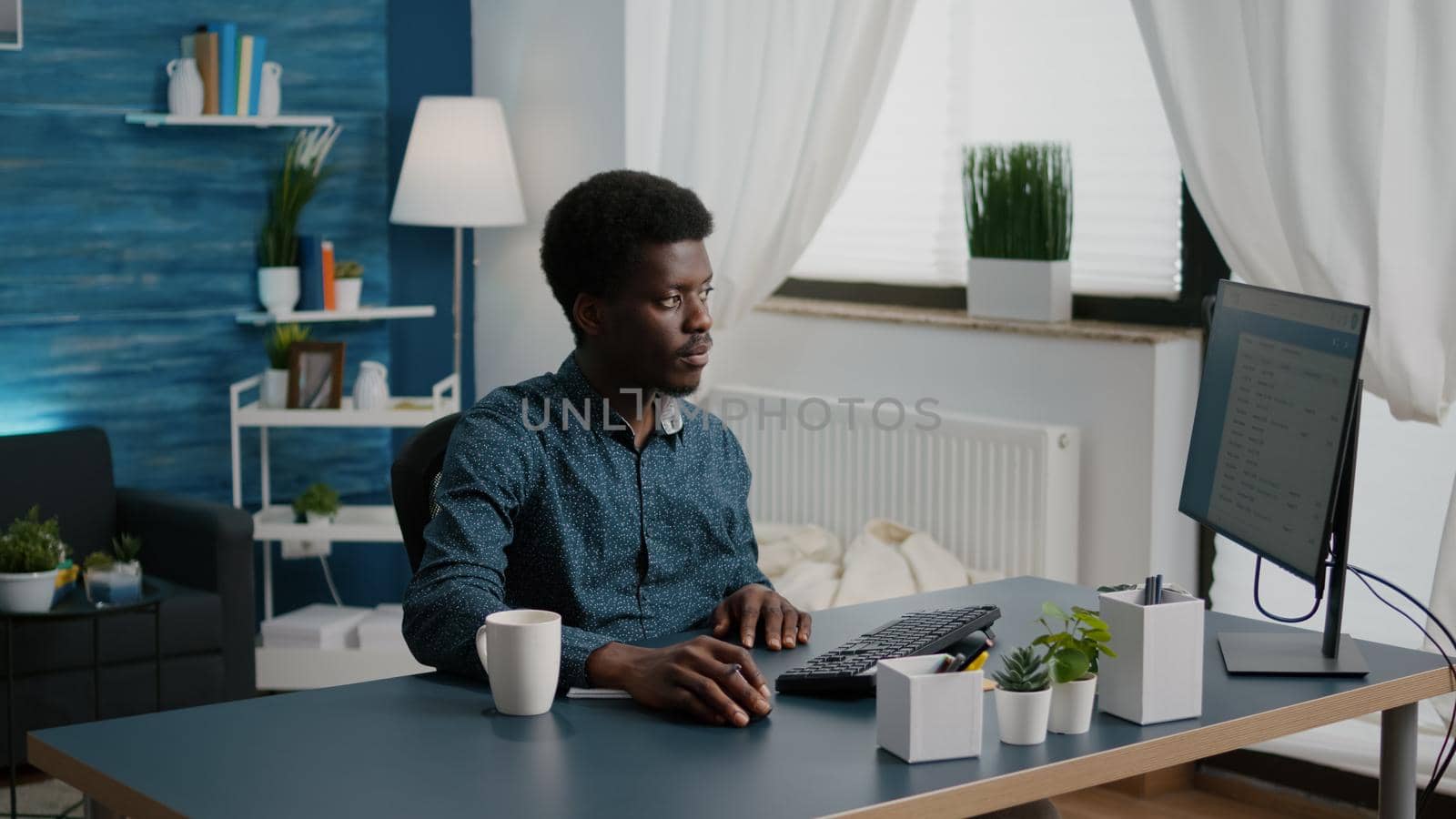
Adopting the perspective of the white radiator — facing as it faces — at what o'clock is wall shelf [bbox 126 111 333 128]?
The wall shelf is roughly at 2 o'clock from the white radiator.

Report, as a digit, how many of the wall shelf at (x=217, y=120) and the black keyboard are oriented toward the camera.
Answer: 1

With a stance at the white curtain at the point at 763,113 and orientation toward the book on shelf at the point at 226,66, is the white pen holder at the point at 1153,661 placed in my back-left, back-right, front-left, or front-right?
back-left

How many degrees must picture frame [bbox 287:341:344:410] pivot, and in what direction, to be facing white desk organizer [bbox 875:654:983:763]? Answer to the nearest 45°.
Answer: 0° — it already faces it

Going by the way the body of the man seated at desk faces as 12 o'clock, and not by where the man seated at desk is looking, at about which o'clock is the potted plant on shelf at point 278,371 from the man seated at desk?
The potted plant on shelf is roughly at 7 o'clock from the man seated at desk.

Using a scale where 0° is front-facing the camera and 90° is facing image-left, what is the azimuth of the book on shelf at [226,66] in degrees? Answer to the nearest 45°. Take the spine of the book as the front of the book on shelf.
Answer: approximately 0°

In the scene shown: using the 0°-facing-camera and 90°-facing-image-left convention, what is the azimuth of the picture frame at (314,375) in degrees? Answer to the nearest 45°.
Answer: approximately 0°

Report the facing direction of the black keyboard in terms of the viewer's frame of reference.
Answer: facing to the left of the viewer

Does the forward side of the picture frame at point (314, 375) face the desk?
yes

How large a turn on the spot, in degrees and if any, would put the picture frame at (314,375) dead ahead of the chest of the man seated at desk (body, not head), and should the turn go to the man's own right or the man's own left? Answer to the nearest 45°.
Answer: approximately 135° to the man's own left
